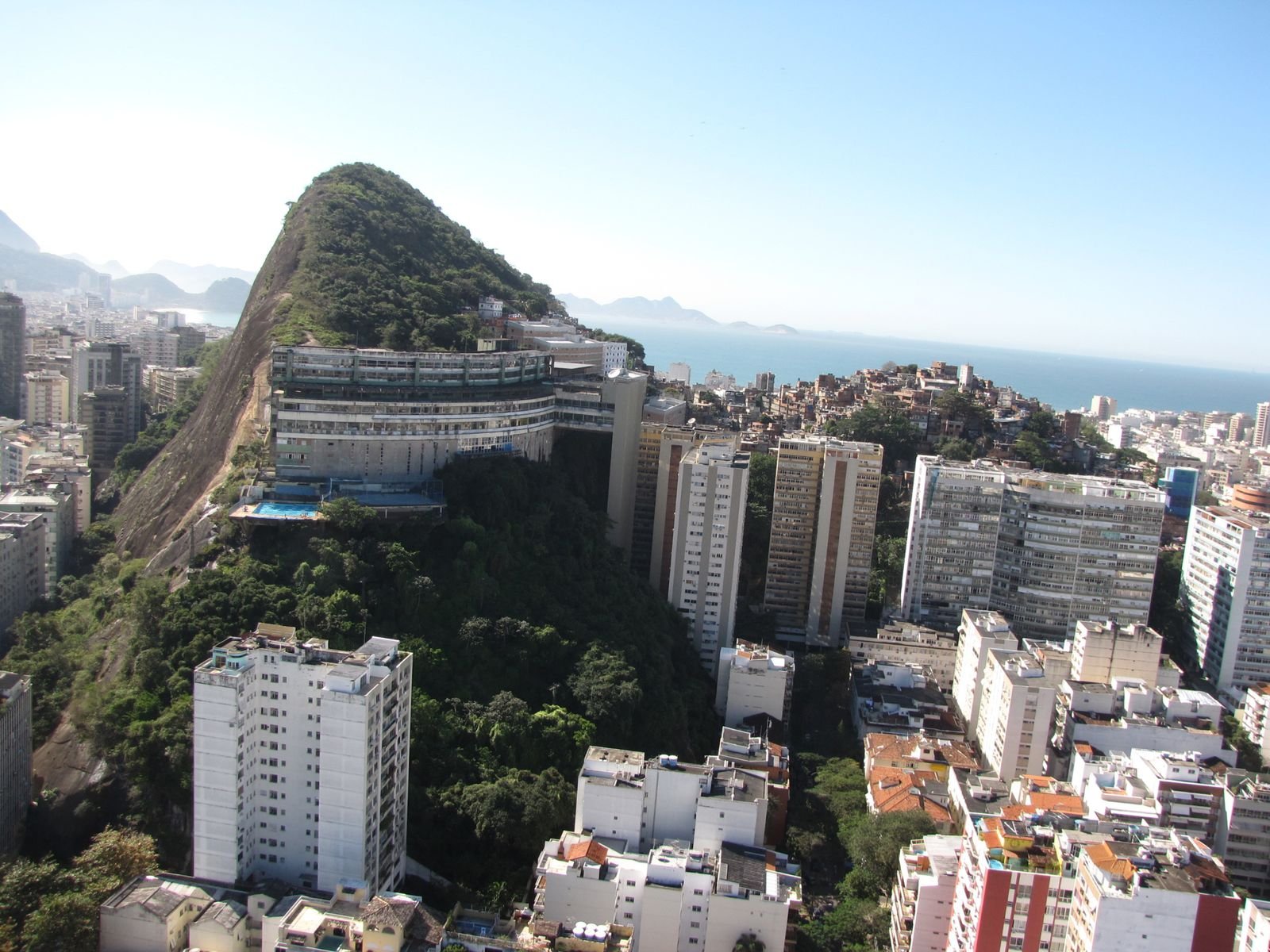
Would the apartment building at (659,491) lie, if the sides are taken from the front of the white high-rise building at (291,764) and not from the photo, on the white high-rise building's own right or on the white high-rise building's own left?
on the white high-rise building's own left

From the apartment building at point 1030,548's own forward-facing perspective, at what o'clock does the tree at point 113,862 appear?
The tree is roughly at 1 o'clock from the apartment building.

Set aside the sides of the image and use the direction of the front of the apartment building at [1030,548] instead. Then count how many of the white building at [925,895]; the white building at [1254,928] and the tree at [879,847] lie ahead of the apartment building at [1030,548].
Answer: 3

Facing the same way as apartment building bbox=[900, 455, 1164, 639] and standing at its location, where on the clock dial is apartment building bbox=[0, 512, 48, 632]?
apartment building bbox=[0, 512, 48, 632] is roughly at 2 o'clock from apartment building bbox=[900, 455, 1164, 639].

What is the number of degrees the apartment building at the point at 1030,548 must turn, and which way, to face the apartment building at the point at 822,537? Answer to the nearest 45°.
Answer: approximately 90° to its right

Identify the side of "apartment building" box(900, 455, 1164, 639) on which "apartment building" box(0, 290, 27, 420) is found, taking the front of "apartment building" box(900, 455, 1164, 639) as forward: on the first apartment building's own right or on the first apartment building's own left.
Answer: on the first apartment building's own right

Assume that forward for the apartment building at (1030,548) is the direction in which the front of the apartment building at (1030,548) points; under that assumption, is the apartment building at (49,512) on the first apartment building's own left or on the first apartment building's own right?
on the first apartment building's own right

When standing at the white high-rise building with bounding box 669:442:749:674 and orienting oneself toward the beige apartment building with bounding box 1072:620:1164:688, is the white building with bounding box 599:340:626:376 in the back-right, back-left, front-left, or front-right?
back-left

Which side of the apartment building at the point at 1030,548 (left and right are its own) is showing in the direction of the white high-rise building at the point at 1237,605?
left

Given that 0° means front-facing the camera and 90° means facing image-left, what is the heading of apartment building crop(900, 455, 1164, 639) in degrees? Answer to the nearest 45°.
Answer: approximately 0°

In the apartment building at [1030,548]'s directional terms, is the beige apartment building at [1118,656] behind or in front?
in front

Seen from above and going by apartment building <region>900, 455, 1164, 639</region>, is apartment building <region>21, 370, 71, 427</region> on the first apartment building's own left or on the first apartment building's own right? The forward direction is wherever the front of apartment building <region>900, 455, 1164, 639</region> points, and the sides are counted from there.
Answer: on the first apartment building's own right
